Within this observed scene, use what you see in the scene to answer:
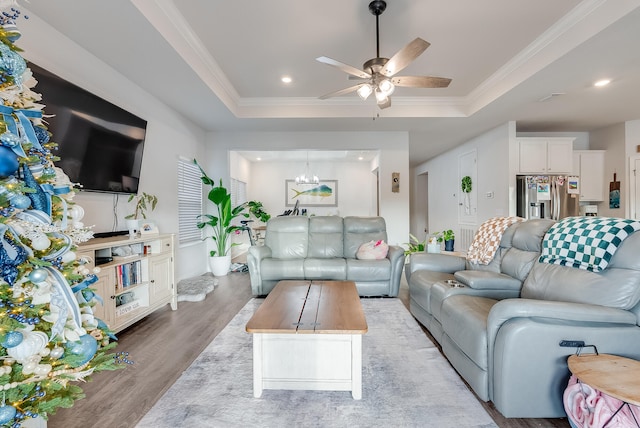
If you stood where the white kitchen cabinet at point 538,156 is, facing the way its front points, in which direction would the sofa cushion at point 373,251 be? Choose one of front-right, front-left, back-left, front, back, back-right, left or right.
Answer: front-right

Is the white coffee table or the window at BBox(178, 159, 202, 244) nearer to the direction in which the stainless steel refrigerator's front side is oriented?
the white coffee table

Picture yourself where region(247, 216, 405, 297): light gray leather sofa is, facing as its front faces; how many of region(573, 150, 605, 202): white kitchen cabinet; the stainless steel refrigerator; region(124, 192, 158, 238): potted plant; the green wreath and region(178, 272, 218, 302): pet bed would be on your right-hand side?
2

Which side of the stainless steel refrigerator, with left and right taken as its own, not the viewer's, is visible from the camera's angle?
front

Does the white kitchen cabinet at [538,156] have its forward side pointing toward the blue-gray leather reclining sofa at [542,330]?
yes

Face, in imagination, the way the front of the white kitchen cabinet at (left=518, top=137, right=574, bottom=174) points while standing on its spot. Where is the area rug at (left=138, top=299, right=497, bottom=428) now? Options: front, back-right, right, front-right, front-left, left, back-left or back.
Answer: front

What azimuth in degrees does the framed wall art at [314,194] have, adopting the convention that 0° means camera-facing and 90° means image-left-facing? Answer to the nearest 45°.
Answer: approximately 0°

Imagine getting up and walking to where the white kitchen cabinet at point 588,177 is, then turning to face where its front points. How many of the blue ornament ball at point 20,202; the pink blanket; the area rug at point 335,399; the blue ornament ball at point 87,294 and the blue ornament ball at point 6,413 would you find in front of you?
5

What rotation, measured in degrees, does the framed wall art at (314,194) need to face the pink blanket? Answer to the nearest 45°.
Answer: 0° — it already faces it

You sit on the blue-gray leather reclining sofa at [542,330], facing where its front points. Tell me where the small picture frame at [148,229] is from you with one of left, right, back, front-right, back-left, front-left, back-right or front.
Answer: front-right

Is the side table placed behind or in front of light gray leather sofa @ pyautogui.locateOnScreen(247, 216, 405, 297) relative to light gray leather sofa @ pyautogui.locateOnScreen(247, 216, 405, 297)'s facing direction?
in front

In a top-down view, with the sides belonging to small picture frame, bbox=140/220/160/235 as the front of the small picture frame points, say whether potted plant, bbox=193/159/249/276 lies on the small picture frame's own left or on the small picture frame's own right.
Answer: on the small picture frame's own left

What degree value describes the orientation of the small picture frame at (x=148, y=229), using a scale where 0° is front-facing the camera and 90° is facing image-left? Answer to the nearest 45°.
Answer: approximately 315°

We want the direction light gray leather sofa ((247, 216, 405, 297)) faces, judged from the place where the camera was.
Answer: facing the viewer

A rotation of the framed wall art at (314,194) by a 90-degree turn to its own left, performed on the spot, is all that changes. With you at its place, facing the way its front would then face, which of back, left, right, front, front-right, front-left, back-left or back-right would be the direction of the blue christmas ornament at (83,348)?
right

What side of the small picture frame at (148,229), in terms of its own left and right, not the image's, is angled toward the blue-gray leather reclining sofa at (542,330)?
front
